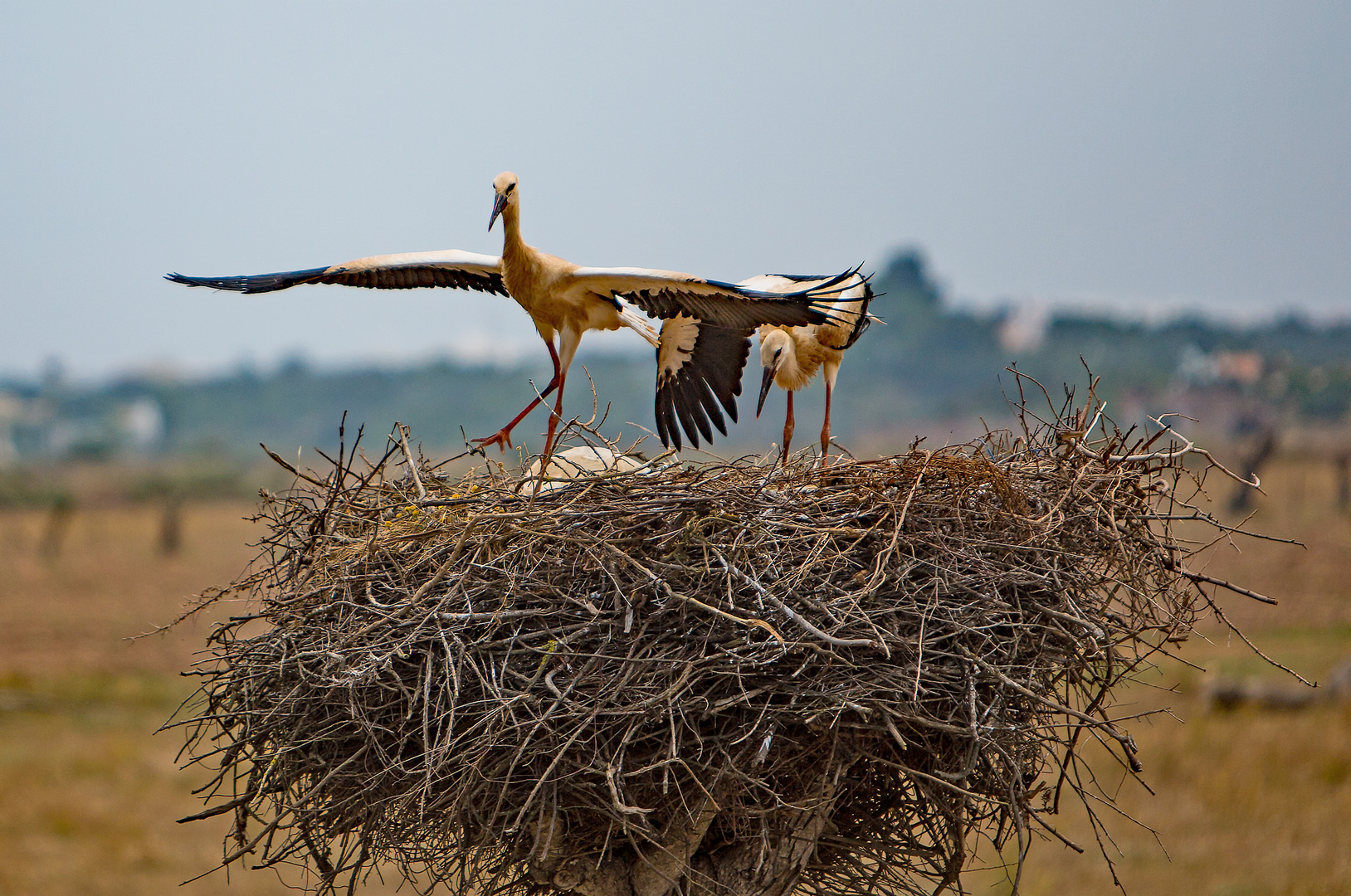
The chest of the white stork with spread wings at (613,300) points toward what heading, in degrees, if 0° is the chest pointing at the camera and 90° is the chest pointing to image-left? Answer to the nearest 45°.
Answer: approximately 45°

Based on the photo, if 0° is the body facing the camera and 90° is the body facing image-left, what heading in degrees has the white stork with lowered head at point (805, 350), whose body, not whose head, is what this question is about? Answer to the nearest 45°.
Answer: approximately 45°
